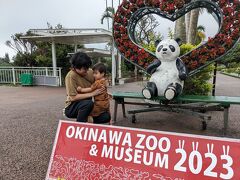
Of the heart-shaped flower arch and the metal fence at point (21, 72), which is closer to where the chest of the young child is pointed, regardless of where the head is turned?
the metal fence

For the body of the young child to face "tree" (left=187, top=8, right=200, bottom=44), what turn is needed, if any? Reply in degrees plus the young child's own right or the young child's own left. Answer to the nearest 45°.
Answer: approximately 135° to the young child's own right

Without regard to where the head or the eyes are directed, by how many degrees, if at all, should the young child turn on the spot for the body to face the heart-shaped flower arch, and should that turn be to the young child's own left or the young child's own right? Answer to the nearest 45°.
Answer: approximately 135° to the young child's own right

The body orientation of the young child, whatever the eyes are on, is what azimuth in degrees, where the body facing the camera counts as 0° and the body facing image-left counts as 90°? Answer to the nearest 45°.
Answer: approximately 90°

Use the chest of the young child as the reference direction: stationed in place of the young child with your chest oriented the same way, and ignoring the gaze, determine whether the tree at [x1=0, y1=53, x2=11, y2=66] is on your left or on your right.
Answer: on your right

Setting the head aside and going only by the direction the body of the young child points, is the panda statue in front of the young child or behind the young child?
behind

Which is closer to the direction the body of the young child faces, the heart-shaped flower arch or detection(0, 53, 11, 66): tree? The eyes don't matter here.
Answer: the tree

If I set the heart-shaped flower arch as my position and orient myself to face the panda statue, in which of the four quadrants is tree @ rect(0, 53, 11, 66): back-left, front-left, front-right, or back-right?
back-right
